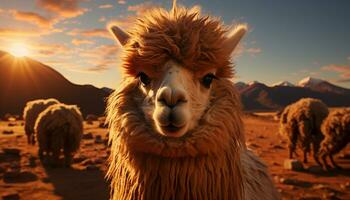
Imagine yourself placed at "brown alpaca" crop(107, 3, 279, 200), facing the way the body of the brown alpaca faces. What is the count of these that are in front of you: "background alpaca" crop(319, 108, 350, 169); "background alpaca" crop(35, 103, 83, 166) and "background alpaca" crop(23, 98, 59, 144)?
0

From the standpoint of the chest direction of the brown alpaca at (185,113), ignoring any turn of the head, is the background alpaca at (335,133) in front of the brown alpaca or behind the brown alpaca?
behind

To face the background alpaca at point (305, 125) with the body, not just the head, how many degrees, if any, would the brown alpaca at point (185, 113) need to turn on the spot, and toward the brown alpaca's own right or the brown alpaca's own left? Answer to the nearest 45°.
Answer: approximately 135° to the brown alpaca's own left

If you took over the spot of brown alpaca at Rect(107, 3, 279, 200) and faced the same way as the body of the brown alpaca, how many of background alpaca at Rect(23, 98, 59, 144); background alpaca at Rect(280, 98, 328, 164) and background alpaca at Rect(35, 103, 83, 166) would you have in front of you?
0

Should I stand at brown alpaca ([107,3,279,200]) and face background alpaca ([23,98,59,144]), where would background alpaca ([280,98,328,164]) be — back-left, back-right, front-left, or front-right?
front-right

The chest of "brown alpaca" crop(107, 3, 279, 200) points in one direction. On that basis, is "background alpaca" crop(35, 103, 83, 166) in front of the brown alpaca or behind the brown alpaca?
behind

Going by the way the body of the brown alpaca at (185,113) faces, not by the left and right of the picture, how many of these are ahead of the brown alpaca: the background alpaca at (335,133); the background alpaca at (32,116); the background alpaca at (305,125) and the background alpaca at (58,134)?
0

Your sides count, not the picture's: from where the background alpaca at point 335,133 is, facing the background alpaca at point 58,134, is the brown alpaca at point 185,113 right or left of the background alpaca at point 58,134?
left

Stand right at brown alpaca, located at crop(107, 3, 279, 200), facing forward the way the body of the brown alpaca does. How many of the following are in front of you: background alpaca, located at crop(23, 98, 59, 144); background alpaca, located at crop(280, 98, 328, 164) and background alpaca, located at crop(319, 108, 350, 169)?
0

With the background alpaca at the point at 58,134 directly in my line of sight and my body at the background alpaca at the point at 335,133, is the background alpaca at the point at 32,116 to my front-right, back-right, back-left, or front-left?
front-right

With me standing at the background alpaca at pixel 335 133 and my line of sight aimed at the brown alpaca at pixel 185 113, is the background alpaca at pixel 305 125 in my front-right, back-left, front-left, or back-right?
back-right

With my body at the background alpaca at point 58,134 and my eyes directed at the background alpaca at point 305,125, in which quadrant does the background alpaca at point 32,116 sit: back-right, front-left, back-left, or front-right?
back-left

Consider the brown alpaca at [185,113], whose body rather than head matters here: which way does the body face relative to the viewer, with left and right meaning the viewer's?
facing the viewer

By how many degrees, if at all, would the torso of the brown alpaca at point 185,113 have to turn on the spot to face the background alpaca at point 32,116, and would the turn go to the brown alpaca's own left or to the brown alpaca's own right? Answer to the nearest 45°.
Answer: approximately 135° to the brown alpaca's own right
